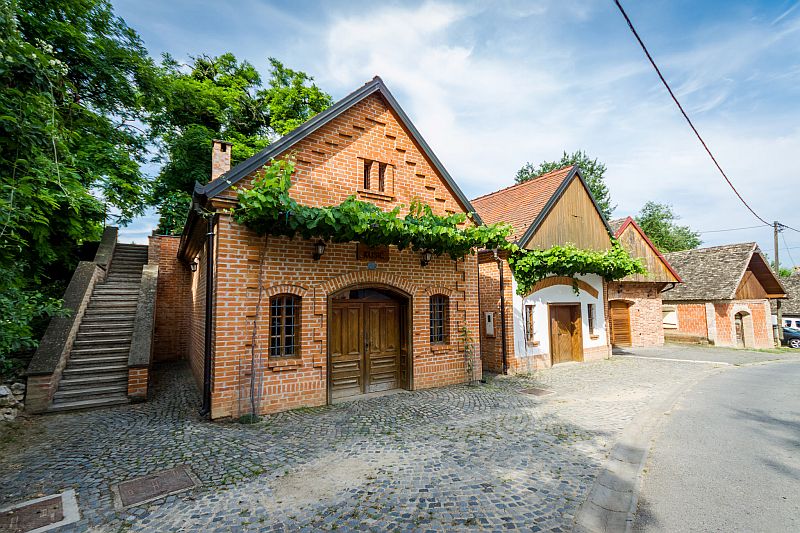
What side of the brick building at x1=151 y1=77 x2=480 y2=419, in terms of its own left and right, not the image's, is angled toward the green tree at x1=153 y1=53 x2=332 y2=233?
back

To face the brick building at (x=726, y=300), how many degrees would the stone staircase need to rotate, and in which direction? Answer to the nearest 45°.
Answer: approximately 90° to its left

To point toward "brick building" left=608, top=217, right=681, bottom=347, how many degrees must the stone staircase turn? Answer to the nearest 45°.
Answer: approximately 90° to its left

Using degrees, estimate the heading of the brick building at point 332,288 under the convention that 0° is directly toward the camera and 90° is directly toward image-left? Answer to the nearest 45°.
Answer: approximately 315°

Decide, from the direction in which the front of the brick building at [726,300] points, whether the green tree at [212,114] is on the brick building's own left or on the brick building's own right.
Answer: on the brick building's own right

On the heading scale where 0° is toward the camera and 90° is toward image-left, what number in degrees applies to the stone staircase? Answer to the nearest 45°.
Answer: approximately 0°

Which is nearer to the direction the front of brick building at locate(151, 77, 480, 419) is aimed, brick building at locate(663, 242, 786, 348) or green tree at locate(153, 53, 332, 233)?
the brick building
